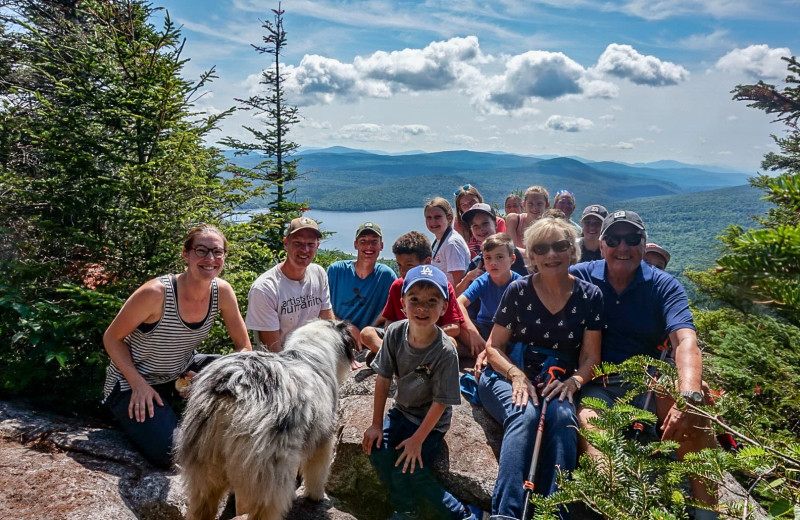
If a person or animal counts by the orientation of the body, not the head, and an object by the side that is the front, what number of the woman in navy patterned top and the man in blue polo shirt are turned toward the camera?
2

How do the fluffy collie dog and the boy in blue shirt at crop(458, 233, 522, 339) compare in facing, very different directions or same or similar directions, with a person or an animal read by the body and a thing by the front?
very different directions

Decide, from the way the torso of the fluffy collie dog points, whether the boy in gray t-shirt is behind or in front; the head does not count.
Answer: in front

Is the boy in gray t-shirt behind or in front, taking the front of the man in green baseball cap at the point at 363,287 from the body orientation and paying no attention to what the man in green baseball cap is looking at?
in front

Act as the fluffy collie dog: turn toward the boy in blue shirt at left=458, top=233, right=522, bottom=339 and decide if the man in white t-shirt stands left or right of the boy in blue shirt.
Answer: left

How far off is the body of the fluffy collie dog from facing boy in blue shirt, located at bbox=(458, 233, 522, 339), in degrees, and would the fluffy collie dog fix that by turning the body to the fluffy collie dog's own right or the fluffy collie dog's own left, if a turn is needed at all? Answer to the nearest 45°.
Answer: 0° — it already faces them

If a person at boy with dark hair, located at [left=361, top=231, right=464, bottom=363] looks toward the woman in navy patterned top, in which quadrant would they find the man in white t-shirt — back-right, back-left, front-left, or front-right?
back-right

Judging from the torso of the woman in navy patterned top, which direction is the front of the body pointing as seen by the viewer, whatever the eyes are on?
toward the camera

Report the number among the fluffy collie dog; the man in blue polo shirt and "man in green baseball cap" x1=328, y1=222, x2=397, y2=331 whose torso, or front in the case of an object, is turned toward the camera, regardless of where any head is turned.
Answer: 2

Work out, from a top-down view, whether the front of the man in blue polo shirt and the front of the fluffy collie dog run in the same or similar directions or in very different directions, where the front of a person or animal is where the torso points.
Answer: very different directions

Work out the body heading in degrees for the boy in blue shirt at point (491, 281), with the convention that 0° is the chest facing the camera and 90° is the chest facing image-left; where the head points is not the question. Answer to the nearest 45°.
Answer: approximately 45°
